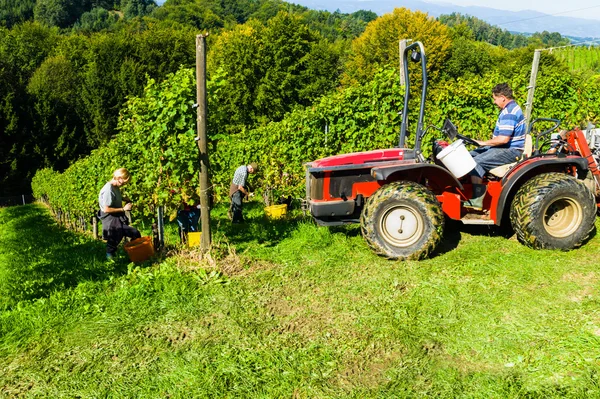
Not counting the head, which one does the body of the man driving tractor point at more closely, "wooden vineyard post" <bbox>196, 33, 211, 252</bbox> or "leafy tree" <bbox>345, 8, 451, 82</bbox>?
the wooden vineyard post

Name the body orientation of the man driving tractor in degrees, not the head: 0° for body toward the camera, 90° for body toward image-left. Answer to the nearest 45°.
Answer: approximately 90°

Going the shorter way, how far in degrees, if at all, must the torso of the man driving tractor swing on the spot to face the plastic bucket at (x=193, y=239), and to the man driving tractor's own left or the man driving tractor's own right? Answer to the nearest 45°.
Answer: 0° — they already face it

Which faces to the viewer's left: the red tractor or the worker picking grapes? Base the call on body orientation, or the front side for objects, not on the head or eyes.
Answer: the red tractor

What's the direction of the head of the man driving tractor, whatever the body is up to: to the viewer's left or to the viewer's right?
to the viewer's left

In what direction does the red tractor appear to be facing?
to the viewer's left

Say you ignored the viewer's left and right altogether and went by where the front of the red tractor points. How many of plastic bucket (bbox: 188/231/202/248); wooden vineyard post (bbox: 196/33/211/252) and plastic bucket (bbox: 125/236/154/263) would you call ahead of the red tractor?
3

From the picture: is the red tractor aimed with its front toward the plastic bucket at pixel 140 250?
yes

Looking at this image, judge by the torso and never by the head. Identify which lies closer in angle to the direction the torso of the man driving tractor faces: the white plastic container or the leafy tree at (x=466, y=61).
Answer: the white plastic container
